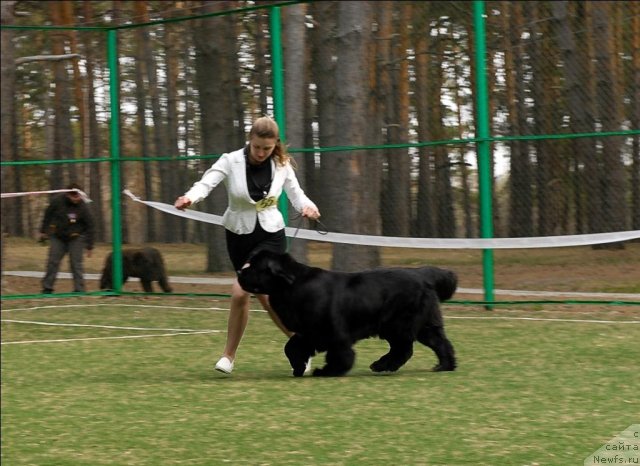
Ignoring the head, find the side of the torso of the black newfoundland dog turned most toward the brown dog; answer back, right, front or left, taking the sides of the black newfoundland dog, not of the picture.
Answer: right

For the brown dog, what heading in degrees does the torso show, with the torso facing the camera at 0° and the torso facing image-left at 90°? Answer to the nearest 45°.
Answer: approximately 90°

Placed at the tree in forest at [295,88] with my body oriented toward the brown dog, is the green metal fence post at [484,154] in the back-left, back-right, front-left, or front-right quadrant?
front-left

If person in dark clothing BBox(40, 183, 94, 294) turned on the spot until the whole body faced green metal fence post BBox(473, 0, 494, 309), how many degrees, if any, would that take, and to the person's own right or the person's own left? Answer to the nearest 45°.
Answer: approximately 45° to the person's own left

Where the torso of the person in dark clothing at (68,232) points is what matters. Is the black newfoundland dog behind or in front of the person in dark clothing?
in front

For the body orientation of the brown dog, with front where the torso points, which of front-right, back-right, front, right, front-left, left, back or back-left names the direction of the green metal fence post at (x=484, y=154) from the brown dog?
back-left

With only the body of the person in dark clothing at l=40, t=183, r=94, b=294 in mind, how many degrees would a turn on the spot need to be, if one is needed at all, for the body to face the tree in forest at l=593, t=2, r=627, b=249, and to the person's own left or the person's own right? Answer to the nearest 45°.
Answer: approximately 135° to the person's own left

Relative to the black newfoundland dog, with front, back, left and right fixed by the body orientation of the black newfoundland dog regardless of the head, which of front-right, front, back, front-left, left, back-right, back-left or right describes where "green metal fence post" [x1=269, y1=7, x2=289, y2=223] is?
right

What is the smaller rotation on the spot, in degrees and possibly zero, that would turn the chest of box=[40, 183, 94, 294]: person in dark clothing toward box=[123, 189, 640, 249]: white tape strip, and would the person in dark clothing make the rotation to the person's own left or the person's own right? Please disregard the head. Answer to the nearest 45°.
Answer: approximately 45° to the person's own left

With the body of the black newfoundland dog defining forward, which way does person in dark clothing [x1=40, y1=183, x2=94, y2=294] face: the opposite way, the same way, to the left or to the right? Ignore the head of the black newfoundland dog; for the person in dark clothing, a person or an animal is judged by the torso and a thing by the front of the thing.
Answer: to the left

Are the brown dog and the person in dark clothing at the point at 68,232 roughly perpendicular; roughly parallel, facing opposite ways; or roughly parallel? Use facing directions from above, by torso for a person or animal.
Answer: roughly perpendicular

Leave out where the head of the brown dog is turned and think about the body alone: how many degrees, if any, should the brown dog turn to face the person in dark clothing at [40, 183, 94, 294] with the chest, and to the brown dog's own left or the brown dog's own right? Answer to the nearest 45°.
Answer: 0° — it already faces them

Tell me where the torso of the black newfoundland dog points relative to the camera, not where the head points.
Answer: to the viewer's left
